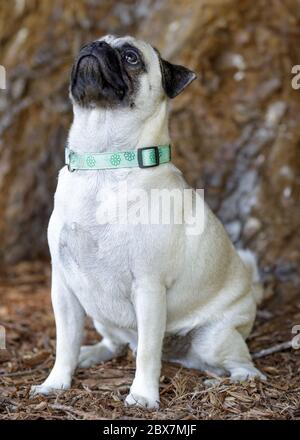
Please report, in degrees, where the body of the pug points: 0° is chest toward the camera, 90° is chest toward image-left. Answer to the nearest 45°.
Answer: approximately 45°
